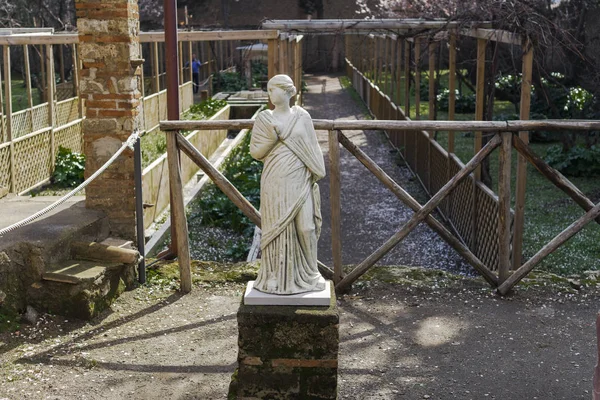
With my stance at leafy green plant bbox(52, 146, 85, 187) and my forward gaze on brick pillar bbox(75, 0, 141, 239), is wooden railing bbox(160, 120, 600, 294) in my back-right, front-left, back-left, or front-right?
front-left

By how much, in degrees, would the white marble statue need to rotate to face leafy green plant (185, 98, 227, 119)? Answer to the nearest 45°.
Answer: approximately 180°

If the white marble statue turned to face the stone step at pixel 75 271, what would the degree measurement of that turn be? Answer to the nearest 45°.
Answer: approximately 135° to its right

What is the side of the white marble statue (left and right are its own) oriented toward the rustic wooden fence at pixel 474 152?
back

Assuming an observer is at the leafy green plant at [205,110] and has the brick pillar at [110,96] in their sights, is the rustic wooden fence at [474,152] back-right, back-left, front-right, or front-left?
front-left

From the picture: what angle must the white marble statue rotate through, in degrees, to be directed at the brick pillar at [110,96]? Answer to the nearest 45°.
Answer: approximately 135° to its right

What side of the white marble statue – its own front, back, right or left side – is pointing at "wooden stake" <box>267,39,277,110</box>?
back

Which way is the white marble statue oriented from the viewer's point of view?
toward the camera
